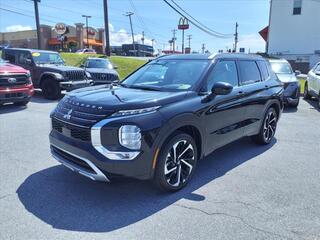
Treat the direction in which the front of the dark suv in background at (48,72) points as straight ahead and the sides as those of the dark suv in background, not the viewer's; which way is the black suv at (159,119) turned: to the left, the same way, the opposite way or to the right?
to the right

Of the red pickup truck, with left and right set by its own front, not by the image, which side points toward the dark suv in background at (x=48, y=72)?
left

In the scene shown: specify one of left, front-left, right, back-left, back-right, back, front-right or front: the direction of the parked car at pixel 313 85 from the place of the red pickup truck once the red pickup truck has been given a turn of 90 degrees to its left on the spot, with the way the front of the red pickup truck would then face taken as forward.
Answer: front-right

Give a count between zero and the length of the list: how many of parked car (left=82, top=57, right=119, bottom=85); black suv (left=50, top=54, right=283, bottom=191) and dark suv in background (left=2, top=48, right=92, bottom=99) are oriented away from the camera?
0

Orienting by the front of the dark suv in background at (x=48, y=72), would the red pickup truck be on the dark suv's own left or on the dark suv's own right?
on the dark suv's own right

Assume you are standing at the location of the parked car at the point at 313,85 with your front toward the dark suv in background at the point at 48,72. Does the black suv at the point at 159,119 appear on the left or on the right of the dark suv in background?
left

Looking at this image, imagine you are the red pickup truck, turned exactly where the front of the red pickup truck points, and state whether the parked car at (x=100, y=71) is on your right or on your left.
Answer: on your left

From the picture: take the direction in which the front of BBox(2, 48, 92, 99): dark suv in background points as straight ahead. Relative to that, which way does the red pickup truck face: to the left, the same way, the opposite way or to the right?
the same way

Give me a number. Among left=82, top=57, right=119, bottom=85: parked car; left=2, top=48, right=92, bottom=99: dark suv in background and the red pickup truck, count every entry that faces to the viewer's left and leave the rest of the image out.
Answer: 0

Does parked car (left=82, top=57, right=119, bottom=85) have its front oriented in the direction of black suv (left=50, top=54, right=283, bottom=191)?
yes

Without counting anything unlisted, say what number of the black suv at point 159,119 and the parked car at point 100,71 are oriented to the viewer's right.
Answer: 0

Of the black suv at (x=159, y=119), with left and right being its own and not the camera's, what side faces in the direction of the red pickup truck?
right

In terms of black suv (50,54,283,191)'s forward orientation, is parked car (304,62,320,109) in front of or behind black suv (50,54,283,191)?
behind

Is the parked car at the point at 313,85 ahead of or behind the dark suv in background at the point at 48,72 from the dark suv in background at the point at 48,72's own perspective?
ahead

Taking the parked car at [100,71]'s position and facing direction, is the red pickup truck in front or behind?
in front

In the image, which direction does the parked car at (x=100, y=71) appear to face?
toward the camera

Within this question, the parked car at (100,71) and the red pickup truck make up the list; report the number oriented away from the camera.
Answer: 0
